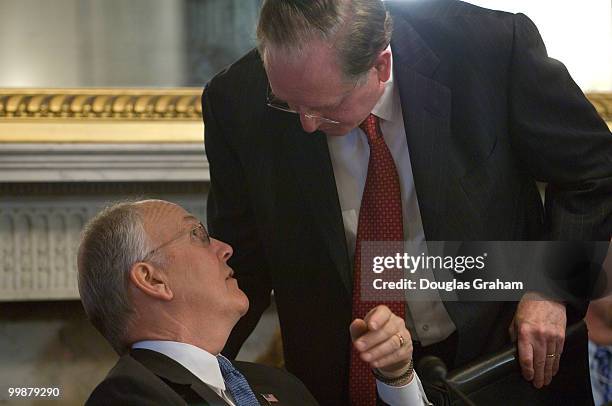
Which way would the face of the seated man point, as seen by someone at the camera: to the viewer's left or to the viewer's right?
to the viewer's right

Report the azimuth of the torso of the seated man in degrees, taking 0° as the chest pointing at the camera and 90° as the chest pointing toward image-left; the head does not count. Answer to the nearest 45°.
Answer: approximately 315°
